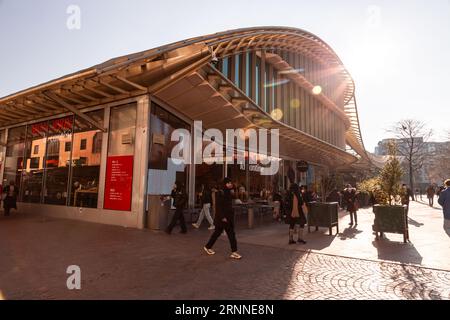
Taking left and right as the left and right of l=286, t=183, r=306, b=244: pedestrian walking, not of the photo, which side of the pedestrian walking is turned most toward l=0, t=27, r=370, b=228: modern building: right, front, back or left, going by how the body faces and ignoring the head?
back

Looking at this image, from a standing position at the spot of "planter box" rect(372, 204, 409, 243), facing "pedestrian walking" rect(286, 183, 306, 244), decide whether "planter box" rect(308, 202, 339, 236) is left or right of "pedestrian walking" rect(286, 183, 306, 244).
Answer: right

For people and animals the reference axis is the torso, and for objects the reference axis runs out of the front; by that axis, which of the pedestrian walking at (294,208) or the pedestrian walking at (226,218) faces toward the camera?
the pedestrian walking at (294,208)

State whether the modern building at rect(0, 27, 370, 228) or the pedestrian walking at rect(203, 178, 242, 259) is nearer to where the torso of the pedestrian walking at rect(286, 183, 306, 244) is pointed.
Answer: the pedestrian walking

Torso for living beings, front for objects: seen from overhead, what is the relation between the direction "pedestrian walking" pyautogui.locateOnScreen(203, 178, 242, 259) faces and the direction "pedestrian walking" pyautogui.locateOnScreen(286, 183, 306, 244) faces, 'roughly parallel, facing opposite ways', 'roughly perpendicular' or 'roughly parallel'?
roughly perpendicular

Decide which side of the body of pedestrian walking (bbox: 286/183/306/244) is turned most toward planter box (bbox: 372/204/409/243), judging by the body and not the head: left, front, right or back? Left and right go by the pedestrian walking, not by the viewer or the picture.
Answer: left

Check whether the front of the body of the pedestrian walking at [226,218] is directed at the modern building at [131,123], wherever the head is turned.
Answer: no

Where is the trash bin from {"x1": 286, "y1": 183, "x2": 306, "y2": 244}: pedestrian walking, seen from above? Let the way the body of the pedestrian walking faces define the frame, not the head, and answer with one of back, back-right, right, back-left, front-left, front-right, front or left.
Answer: right

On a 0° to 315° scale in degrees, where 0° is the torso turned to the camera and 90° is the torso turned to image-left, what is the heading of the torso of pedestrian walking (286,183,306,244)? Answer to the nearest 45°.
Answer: approximately 0°
